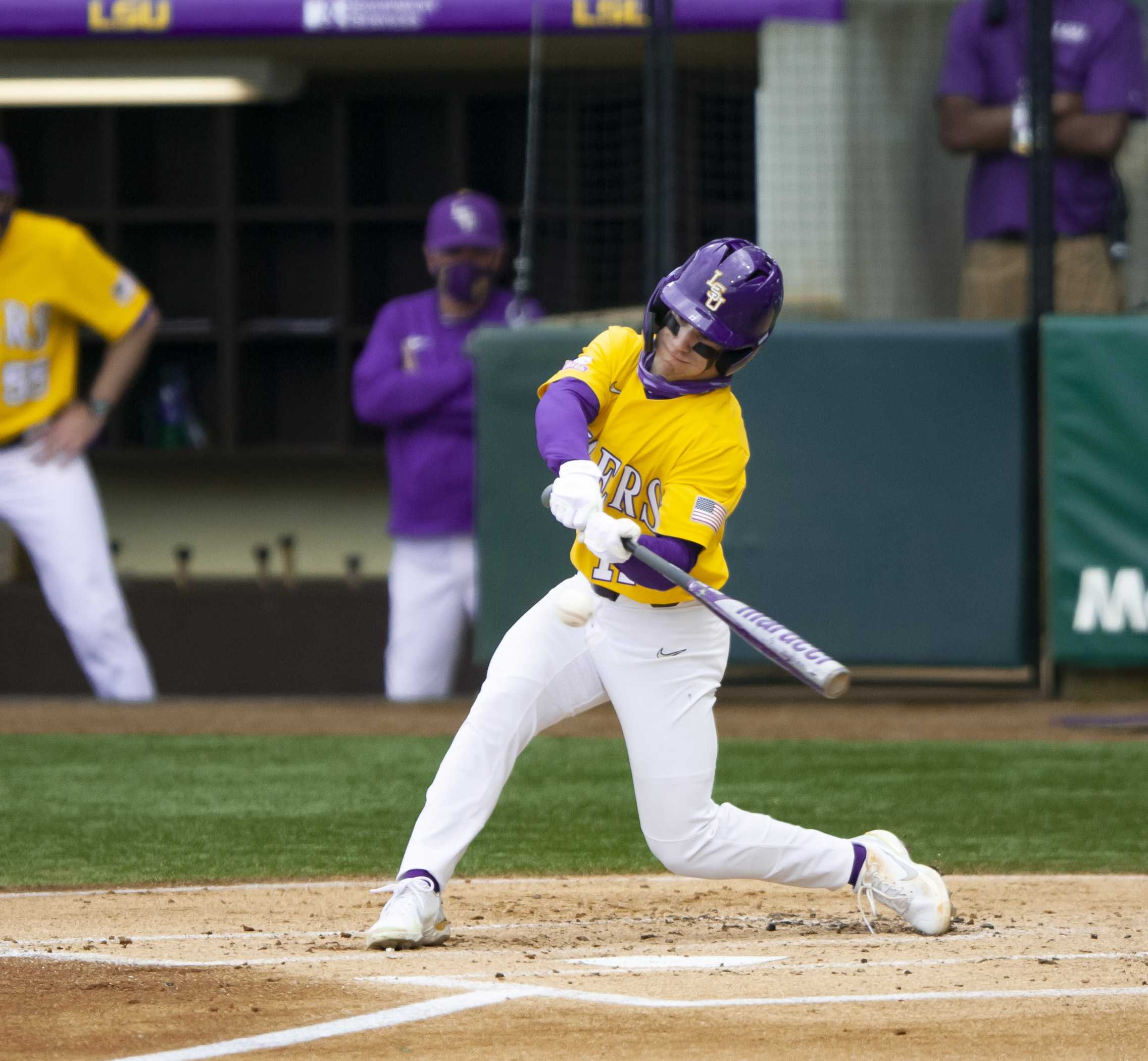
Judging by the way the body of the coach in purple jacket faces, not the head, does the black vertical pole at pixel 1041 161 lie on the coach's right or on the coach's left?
on the coach's left

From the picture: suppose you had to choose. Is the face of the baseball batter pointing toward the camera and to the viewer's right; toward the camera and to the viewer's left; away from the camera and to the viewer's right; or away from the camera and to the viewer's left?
toward the camera and to the viewer's left

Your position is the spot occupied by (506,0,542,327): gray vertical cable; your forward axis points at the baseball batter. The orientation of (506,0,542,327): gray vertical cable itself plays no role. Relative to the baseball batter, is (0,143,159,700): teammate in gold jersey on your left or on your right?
right

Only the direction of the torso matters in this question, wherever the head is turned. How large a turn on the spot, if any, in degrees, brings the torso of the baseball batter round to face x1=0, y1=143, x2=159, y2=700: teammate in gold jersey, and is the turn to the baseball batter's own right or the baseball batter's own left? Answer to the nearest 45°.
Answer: approximately 90° to the baseball batter's own right

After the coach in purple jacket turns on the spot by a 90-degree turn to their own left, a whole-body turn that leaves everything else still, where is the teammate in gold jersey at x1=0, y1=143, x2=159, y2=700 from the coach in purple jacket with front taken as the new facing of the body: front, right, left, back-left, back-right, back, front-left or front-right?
back

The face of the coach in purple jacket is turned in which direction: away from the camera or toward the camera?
toward the camera

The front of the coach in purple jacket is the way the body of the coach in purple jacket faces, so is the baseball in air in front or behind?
in front

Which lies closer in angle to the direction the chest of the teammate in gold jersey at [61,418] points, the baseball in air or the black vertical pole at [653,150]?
the baseball in air

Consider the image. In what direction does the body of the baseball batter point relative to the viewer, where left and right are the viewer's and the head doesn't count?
facing the viewer and to the left of the viewer

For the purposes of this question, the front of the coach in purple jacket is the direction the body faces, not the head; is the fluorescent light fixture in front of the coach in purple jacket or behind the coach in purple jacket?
behind

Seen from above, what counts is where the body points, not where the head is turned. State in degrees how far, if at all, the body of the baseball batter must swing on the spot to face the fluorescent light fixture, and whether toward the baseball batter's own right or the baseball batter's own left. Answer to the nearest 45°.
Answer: approximately 135° to the baseball batter's own right

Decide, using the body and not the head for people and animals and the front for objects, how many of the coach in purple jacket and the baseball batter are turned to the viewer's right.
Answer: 0

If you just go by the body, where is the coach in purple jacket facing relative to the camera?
toward the camera

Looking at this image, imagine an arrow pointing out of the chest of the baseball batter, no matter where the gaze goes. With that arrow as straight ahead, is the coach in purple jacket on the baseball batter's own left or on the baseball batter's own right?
on the baseball batter's own right
